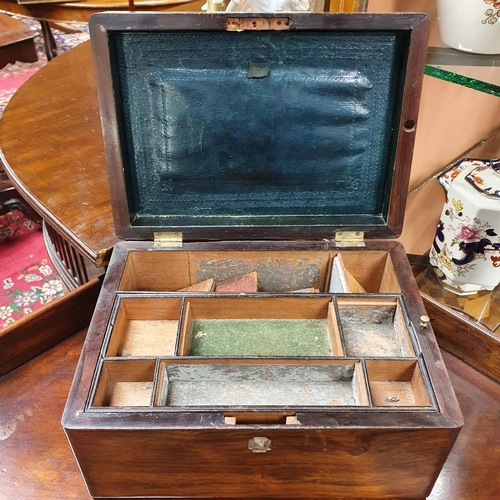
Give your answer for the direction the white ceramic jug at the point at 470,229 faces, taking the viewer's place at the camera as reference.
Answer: facing to the left of the viewer

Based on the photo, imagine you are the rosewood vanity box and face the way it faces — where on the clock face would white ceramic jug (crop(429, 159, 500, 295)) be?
The white ceramic jug is roughly at 8 o'clock from the rosewood vanity box.

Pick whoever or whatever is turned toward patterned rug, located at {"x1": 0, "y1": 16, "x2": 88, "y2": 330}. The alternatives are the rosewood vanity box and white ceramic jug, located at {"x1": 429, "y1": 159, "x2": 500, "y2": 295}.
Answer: the white ceramic jug

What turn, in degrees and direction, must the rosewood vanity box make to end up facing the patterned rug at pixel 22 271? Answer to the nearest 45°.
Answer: approximately 135° to its right

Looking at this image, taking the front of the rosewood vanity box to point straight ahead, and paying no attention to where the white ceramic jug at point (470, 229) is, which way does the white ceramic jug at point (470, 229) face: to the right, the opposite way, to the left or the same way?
to the right

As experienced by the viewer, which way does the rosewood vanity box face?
facing the viewer

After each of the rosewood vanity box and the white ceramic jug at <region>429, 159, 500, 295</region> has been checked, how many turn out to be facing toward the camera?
1

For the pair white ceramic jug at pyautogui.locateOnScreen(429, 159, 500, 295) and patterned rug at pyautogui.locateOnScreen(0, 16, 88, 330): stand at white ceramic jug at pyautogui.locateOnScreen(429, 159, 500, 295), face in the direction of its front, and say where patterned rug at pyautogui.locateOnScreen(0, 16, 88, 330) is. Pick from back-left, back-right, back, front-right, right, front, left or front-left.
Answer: front

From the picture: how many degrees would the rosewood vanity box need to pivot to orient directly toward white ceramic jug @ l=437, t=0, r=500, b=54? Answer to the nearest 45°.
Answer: approximately 135° to its left

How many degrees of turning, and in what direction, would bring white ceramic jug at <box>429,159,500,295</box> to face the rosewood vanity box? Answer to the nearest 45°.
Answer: approximately 45° to its left
